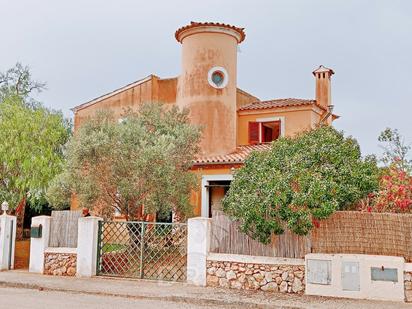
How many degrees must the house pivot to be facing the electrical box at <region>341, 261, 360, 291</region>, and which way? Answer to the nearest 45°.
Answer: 0° — it already faces it

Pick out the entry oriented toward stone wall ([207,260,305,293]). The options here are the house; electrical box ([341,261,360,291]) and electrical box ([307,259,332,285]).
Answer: the house

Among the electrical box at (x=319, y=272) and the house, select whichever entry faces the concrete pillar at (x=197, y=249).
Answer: the house

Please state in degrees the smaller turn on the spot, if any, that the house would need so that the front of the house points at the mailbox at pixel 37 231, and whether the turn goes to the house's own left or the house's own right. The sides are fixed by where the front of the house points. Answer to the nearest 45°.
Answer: approximately 45° to the house's own right

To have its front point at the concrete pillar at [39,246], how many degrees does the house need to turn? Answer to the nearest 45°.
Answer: approximately 45° to its right

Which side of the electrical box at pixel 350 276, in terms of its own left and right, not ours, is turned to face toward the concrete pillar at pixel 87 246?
right

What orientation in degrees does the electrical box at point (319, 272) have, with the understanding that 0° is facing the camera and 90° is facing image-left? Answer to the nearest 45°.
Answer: approximately 0°

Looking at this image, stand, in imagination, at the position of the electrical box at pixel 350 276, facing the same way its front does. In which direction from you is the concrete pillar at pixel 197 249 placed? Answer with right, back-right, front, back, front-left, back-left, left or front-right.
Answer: right

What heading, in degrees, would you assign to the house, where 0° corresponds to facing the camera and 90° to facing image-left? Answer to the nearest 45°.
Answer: approximately 0°

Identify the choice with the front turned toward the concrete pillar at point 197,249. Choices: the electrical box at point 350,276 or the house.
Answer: the house

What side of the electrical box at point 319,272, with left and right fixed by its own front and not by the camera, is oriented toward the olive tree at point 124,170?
right

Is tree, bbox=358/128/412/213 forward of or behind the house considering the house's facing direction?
forward
